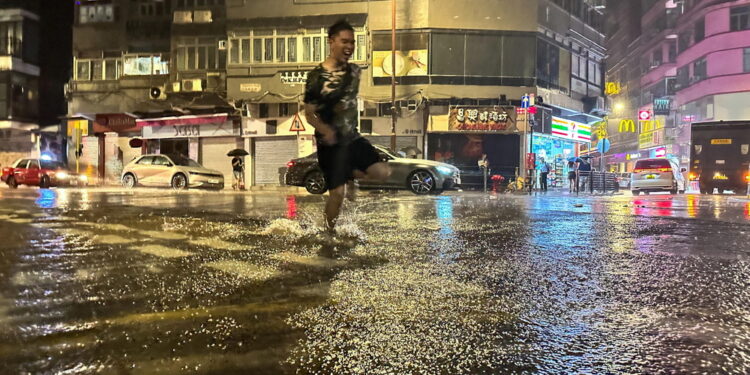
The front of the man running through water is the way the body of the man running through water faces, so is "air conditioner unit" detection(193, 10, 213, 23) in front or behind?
behind

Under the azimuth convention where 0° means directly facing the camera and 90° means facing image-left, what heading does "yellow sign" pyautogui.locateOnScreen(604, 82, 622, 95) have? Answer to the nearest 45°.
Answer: approximately 0°

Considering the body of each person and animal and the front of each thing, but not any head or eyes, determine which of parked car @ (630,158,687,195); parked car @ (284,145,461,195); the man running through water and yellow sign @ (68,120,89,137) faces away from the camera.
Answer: parked car @ (630,158,687,195)

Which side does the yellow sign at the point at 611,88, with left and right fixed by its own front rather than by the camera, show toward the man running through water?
front

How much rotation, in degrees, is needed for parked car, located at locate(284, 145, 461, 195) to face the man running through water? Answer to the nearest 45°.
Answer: approximately 90° to its right

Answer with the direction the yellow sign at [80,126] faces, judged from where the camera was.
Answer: facing the viewer

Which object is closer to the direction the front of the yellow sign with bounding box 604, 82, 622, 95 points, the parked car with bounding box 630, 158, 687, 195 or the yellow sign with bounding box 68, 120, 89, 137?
the parked car

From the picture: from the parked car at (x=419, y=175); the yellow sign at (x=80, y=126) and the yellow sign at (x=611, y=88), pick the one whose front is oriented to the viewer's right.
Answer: the parked car

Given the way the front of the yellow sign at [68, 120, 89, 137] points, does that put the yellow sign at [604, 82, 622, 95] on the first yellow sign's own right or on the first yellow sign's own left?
on the first yellow sign's own left

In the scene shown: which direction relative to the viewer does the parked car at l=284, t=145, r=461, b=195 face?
to the viewer's right

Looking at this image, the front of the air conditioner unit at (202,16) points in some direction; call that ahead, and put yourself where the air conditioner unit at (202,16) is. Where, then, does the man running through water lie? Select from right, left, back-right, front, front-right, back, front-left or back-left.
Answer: front

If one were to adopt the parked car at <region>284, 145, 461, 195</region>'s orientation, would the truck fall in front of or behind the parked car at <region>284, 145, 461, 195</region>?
in front

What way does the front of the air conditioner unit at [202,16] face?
toward the camera
